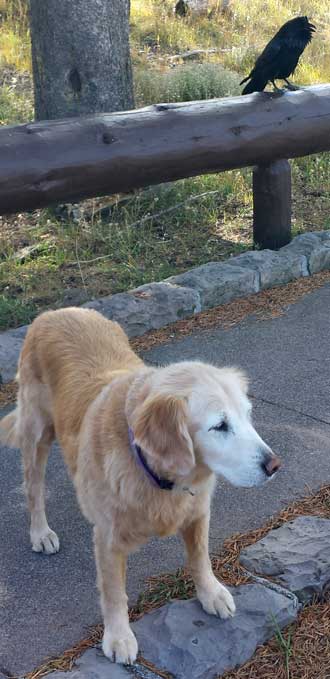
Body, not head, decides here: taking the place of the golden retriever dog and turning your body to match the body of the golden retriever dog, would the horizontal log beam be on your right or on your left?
on your left

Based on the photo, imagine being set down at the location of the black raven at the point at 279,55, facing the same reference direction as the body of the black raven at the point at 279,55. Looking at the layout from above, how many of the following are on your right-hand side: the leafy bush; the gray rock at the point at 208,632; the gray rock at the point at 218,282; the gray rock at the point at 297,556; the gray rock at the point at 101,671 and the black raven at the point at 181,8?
4

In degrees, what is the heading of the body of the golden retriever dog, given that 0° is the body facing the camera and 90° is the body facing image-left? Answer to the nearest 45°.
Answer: approximately 315°

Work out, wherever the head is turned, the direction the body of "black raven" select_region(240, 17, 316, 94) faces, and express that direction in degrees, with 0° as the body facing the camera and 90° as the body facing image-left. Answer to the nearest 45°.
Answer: approximately 270°

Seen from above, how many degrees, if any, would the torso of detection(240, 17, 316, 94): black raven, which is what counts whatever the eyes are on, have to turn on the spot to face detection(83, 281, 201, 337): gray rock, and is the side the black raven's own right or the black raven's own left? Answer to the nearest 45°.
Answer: approximately 90° to the black raven's own right

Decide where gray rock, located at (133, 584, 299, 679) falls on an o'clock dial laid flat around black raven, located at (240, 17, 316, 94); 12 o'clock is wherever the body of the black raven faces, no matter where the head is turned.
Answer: The gray rock is roughly at 3 o'clock from the black raven.

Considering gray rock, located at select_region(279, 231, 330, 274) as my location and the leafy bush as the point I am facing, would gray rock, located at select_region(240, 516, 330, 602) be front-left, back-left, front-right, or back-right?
back-left

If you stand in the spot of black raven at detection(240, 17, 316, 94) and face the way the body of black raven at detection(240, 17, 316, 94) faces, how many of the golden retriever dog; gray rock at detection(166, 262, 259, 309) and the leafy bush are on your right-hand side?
2
